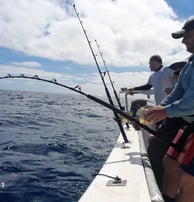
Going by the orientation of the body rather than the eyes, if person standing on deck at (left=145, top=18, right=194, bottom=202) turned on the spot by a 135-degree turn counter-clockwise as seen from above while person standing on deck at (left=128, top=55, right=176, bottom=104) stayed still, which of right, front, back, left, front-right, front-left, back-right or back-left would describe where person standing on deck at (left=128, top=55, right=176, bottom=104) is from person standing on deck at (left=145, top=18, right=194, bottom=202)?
back-left

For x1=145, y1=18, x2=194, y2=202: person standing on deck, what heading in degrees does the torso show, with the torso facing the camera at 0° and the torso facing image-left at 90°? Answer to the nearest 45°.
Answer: approximately 90°
